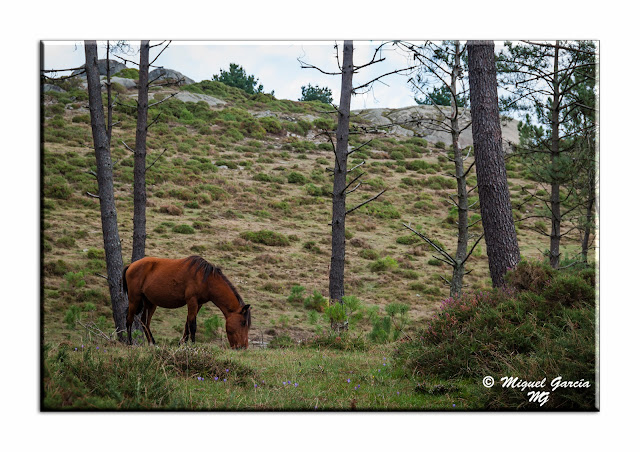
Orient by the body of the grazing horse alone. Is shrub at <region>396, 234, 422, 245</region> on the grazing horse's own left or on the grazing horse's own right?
on the grazing horse's own left

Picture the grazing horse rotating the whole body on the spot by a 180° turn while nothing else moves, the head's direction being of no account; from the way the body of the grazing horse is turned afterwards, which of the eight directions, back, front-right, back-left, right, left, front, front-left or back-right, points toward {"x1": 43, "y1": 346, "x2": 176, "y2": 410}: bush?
left

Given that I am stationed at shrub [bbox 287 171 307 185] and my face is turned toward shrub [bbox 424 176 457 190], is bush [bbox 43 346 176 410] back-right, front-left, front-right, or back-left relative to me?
back-right

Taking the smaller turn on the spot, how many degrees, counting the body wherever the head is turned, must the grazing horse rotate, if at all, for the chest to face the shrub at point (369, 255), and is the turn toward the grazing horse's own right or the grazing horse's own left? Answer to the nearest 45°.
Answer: approximately 45° to the grazing horse's own left

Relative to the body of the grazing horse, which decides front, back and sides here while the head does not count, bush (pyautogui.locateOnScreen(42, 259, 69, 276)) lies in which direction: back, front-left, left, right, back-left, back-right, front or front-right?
back-left

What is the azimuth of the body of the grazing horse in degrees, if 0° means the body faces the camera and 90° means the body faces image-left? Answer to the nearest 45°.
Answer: approximately 270°

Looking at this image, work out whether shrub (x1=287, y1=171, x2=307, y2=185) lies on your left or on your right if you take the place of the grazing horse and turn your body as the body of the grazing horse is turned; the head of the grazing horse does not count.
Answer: on your left

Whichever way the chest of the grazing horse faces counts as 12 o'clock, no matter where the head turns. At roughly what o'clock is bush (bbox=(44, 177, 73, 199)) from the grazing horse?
The bush is roughly at 8 o'clock from the grazing horse.

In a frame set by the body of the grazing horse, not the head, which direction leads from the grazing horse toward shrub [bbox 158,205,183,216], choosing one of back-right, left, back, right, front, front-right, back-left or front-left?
left

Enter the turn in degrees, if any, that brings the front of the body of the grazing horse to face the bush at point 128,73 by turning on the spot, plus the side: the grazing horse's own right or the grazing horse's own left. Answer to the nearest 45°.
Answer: approximately 90° to the grazing horse's own left

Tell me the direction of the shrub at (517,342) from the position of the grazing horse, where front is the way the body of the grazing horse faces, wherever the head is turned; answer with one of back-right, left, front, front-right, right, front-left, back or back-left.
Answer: front-right
